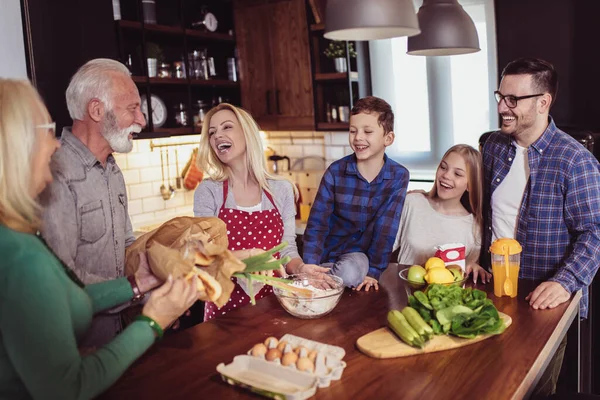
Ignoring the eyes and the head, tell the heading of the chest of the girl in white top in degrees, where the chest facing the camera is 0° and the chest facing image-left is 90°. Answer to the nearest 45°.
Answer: approximately 0°

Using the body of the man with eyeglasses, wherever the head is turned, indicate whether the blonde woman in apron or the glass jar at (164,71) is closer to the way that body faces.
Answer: the blonde woman in apron

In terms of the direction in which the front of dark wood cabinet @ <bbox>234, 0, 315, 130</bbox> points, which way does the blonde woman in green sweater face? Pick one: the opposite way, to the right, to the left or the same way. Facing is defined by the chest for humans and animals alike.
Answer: to the left

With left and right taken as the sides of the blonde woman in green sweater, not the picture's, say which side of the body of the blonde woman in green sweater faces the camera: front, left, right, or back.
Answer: right

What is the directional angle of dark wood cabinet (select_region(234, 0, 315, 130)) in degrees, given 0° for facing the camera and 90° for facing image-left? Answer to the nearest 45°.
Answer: approximately 0°

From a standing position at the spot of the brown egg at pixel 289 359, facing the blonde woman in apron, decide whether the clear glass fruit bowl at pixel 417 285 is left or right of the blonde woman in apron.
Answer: right

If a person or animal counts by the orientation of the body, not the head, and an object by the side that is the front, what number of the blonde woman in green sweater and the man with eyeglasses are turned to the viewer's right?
1

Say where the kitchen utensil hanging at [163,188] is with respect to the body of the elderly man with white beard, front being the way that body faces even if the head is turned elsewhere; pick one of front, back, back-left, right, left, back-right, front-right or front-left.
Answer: back-left
